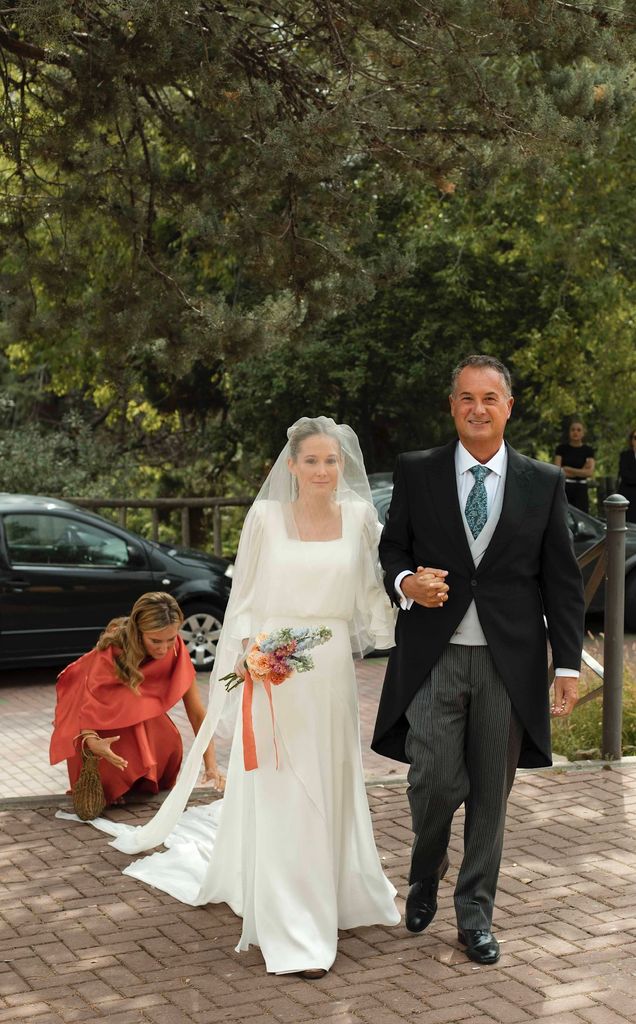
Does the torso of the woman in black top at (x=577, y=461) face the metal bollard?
yes

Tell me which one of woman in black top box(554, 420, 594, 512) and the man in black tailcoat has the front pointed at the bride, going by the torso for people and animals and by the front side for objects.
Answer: the woman in black top

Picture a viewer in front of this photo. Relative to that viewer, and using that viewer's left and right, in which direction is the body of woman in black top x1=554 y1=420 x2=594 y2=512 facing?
facing the viewer

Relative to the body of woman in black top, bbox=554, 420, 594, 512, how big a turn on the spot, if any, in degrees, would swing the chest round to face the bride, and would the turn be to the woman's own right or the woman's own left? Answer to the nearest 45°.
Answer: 0° — they already face them

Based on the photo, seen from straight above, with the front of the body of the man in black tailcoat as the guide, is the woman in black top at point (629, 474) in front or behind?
behind

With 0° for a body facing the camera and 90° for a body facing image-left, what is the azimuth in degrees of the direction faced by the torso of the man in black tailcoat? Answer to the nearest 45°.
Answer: approximately 0°

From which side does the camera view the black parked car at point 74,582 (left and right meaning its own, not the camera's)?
right

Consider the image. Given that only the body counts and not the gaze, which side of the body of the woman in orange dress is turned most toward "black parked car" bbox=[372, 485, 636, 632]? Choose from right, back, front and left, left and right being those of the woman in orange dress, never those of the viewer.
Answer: left

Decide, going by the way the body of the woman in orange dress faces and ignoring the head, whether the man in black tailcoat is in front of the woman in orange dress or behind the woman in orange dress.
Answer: in front

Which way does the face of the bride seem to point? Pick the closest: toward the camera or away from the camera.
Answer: toward the camera

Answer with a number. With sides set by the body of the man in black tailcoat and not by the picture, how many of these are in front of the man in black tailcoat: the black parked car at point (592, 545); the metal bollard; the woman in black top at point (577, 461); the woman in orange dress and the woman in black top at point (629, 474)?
0

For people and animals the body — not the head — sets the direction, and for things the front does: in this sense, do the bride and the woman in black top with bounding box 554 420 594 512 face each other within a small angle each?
no

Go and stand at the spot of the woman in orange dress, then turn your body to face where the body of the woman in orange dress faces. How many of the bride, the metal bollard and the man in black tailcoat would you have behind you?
0

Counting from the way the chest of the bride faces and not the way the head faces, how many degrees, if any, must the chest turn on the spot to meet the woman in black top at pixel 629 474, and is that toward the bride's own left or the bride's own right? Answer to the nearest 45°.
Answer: approximately 135° to the bride's own left

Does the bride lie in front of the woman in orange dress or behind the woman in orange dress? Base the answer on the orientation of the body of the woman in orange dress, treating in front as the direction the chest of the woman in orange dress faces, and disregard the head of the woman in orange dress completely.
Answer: in front

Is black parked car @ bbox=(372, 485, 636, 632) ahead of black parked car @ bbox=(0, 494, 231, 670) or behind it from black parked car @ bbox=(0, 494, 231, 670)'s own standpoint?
ahead

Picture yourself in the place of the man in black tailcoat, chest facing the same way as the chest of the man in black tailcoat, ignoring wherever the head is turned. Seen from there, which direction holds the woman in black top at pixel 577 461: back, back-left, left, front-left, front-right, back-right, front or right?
back
